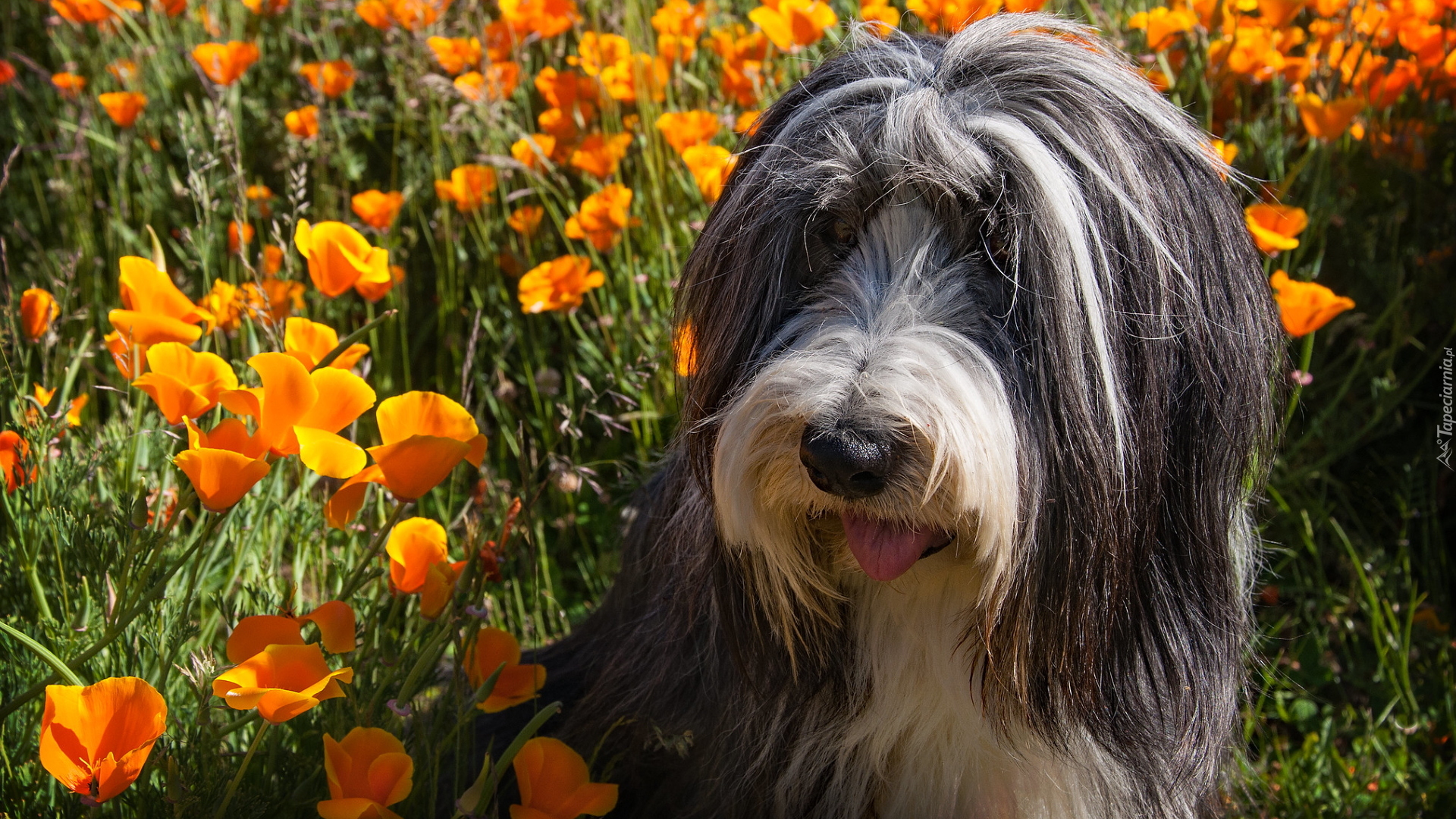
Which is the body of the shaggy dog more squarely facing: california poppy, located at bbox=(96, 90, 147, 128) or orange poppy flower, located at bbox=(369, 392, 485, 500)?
the orange poppy flower

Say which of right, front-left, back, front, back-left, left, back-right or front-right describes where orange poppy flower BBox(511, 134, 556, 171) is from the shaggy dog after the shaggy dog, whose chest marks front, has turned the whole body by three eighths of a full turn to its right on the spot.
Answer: front

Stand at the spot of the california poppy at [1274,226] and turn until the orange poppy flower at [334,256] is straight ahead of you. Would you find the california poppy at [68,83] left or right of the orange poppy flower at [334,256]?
right

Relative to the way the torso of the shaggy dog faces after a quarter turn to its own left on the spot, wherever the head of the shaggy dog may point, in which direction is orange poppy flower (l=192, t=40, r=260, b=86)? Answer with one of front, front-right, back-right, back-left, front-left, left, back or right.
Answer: back-left

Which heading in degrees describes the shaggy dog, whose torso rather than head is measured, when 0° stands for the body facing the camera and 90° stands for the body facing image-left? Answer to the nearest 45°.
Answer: approximately 0°

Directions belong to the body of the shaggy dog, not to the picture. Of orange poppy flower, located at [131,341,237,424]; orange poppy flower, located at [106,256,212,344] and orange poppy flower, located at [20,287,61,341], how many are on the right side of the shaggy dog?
3

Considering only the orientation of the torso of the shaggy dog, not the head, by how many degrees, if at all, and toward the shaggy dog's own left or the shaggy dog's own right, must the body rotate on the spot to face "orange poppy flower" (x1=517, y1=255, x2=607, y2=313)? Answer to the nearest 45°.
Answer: approximately 135° to the shaggy dog's own right

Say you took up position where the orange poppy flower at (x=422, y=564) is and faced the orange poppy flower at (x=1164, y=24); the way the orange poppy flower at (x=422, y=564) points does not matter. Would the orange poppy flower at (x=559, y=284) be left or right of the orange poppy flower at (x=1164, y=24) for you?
left

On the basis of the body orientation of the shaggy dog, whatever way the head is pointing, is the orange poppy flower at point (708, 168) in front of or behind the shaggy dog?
behind

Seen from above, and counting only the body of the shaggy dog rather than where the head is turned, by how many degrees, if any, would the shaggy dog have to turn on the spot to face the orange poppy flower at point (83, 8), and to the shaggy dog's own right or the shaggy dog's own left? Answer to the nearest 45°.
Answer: approximately 135° to the shaggy dog's own right

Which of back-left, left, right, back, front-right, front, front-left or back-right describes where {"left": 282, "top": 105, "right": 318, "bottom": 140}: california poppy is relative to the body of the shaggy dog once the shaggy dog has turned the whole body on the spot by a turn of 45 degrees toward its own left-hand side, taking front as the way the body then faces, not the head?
back

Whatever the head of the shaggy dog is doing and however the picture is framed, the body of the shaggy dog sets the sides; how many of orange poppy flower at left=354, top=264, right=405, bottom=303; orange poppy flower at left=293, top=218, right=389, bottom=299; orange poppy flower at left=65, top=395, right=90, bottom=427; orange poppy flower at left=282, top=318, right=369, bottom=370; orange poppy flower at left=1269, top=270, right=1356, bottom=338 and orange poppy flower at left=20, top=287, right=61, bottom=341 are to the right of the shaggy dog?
5

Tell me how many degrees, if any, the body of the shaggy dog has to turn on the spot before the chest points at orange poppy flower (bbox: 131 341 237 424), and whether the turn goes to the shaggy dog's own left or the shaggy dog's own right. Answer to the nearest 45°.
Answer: approximately 90° to the shaggy dog's own right

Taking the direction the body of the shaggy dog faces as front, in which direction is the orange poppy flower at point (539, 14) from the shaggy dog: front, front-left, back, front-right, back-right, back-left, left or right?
back-right

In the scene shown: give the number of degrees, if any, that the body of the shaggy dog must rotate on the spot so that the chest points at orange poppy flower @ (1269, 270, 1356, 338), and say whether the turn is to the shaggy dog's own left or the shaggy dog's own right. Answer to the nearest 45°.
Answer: approximately 135° to the shaggy dog's own left

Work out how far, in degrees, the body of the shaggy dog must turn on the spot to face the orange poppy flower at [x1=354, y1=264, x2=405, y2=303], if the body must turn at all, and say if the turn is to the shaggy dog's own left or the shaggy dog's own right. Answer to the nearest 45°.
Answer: approximately 90° to the shaggy dog's own right

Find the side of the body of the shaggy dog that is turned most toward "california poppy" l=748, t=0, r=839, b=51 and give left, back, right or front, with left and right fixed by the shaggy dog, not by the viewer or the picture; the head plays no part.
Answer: back

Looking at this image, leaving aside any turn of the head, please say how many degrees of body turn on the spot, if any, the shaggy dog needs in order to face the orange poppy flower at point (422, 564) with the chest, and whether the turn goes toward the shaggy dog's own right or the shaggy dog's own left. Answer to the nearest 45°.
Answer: approximately 90° to the shaggy dog's own right
